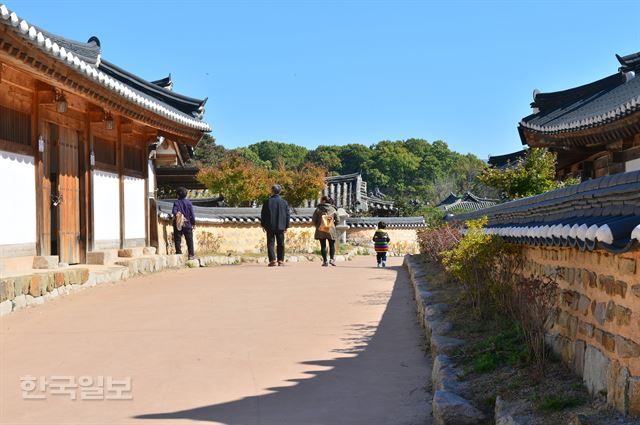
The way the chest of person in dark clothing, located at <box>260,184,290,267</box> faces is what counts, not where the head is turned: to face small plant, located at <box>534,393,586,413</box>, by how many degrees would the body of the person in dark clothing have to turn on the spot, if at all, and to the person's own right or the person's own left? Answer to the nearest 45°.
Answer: approximately 180°

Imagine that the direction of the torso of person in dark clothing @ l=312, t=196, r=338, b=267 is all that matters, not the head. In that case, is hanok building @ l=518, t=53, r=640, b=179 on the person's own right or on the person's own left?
on the person's own right

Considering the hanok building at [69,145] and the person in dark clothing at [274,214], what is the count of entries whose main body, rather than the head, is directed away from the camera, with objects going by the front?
1

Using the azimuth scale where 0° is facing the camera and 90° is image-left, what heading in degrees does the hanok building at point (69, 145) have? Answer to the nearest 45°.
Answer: approximately 315°

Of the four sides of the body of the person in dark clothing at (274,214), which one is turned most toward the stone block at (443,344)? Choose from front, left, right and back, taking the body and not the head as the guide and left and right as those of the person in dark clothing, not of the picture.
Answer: back

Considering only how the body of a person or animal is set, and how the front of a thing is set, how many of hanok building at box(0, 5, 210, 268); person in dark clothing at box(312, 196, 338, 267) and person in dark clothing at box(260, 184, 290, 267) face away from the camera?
2

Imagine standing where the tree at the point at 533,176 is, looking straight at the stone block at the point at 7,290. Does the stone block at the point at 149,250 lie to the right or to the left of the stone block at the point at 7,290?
right

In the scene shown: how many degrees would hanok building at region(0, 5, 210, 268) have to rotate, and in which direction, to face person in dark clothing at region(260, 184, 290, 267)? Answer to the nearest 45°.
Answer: approximately 90° to its left

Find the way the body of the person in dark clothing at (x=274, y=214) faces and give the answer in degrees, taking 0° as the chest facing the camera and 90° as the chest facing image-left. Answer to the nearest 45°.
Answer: approximately 180°

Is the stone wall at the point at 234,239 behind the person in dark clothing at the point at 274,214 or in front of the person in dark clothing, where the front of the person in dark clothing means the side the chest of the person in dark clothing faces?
in front

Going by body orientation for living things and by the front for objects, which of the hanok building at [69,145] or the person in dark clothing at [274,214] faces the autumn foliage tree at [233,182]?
the person in dark clothing

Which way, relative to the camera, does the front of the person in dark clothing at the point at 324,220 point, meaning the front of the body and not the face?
away from the camera

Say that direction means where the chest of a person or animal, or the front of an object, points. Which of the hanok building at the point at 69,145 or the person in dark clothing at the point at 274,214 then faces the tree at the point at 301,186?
the person in dark clothing
